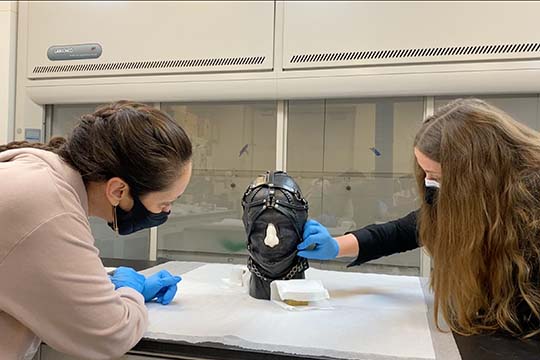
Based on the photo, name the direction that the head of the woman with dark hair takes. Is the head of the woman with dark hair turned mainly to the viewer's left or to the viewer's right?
to the viewer's right

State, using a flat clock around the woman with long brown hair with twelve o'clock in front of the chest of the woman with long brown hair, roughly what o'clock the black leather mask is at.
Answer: The black leather mask is roughly at 12 o'clock from the woman with long brown hair.

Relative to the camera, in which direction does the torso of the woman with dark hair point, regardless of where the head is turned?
to the viewer's right

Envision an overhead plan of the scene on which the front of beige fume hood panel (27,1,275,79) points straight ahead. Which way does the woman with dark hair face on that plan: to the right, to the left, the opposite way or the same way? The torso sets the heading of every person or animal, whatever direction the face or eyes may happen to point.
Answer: to the left

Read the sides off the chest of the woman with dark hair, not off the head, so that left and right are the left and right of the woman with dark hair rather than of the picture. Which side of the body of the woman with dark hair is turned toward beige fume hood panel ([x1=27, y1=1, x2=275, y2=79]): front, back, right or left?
left

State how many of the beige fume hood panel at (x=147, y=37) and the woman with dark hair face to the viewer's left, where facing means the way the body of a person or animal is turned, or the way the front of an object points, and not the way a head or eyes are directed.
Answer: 0

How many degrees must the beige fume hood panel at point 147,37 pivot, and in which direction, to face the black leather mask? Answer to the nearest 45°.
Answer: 0° — it already faces it

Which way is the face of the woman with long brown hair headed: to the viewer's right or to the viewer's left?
to the viewer's left

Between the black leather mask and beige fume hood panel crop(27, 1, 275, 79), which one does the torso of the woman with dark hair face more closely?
the black leather mask

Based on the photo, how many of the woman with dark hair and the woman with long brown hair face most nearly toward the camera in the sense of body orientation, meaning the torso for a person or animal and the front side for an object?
0

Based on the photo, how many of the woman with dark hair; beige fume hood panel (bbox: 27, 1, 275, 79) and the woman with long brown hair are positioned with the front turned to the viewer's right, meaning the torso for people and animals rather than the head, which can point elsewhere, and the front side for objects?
1

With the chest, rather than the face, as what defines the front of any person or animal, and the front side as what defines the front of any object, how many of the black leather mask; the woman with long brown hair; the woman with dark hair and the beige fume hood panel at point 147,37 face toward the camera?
2

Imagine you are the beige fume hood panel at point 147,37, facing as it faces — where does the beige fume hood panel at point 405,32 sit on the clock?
the beige fume hood panel at point 405,32 is roughly at 10 o'clock from the beige fume hood panel at point 147,37.

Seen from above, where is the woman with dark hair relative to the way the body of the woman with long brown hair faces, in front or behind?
in front

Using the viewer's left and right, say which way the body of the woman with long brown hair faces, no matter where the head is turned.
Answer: facing to the left of the viewer
